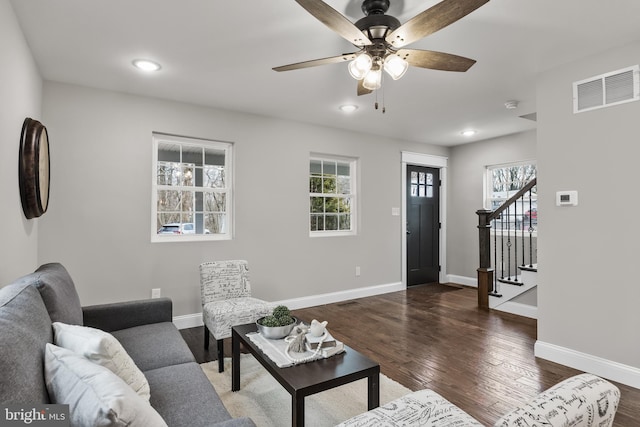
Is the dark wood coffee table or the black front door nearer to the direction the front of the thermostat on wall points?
the dark wood coffee table

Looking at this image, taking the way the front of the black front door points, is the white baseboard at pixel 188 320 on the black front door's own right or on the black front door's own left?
on the black front door's own right

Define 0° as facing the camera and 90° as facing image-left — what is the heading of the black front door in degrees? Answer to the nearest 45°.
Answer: approximately 315°

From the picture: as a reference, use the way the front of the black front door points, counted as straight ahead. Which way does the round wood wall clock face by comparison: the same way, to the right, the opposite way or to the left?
to the left

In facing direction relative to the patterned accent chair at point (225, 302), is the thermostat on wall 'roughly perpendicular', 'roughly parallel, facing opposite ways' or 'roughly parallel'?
roughly perpendicular

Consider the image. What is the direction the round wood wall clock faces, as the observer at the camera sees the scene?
facing to the right of the viewer

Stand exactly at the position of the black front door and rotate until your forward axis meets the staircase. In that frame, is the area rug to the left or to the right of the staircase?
right

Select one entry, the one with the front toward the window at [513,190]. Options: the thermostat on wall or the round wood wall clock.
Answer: the round wood wall clock

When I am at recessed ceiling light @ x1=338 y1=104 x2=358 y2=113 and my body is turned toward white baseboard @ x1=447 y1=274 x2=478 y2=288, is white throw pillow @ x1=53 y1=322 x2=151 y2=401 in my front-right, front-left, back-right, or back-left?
back-right

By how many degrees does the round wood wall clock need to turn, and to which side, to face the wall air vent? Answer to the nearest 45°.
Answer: approximately 45° to its right

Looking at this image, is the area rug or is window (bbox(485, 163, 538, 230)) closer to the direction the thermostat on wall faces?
the area rug
